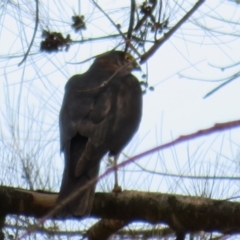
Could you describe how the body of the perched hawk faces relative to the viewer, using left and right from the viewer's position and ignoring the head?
facing away from the viewer and to the right of the viewer
